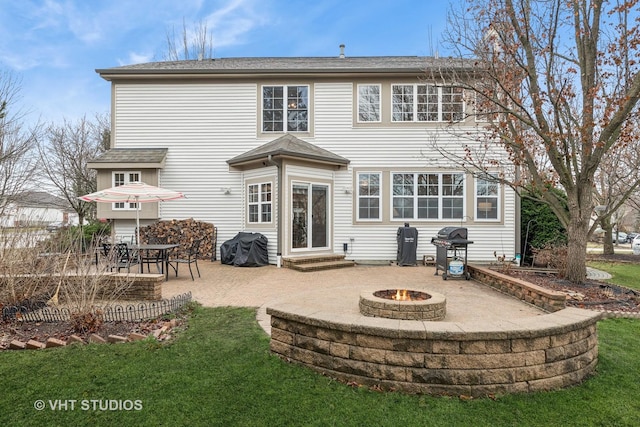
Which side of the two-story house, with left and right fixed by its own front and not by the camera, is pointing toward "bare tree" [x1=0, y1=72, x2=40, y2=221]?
left

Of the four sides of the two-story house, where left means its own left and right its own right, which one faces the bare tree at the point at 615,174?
right

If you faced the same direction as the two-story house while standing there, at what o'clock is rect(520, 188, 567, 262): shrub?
The shrub is roughly at 3 o'clock from the two-story house.

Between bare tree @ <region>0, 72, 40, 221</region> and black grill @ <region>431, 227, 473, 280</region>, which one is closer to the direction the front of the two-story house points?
the bare tree

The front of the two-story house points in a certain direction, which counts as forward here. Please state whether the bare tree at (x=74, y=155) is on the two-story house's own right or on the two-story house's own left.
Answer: on the two-story house's own left

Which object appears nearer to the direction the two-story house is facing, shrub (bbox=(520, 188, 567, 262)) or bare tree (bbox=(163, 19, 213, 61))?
the bare tree

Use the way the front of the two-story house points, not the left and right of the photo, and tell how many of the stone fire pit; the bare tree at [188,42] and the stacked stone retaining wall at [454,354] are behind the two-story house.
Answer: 2

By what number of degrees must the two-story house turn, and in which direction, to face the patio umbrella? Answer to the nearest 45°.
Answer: approximately 135° to its left

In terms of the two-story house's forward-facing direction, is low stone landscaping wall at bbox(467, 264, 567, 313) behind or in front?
behind

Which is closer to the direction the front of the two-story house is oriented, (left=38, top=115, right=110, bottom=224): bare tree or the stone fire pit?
the bare tree

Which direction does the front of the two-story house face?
away from the camera

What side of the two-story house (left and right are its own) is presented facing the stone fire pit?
back

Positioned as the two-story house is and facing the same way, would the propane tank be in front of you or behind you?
behind
